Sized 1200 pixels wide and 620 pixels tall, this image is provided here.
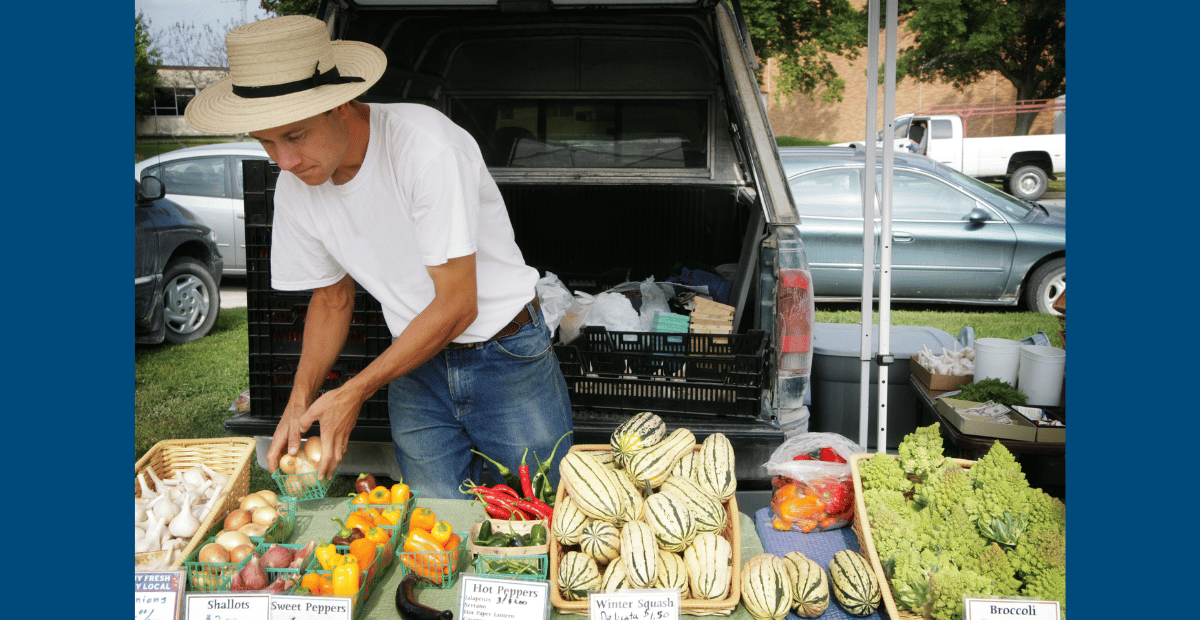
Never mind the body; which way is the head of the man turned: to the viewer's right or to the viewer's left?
to the viewer's left

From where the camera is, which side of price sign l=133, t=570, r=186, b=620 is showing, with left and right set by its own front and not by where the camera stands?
front

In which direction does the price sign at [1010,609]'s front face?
toward the camera

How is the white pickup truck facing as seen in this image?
to the viewer's left

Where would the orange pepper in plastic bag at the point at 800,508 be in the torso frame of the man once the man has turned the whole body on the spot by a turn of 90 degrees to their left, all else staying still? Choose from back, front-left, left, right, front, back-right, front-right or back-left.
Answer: front-left

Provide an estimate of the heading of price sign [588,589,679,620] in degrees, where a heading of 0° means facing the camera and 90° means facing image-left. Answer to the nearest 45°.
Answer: approximately 0°

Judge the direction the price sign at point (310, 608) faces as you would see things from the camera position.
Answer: facing the viewer

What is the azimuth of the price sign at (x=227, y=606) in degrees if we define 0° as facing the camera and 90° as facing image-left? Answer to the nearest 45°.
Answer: approximately 0°

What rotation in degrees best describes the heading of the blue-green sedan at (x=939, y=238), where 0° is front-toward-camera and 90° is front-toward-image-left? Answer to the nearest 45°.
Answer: approximately 270°
